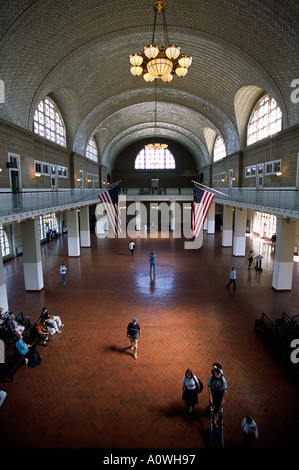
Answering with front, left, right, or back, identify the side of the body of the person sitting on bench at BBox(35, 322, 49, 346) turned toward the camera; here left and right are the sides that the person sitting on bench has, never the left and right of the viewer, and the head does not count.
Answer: right

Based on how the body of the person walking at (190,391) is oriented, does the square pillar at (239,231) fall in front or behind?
behind

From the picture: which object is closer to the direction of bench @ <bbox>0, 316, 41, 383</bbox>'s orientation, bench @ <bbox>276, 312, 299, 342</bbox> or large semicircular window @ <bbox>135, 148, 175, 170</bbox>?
the bench

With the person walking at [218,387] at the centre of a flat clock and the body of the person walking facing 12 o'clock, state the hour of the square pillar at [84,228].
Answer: The square pillar is roughly at 5 o'clock from the person walking.

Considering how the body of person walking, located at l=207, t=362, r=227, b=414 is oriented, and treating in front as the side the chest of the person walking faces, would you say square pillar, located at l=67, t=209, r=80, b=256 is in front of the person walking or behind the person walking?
behind

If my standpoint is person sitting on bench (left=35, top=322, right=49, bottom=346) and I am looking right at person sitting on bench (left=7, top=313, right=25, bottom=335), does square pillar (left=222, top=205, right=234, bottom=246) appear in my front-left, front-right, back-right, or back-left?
back-right

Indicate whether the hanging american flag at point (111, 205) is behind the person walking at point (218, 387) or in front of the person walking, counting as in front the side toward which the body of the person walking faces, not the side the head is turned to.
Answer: behind

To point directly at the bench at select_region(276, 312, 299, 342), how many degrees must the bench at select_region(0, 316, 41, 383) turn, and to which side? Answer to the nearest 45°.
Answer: approximately 45° to its left

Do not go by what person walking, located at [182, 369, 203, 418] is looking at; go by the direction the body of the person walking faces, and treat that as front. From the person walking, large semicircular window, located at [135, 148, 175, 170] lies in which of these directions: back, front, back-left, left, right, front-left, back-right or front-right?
back

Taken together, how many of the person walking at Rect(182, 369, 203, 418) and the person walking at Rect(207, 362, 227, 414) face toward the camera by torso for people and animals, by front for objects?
2

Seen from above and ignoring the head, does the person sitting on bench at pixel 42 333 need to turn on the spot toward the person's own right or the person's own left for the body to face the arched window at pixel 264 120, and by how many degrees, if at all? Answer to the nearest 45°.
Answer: approximately 45° to the person's own left
